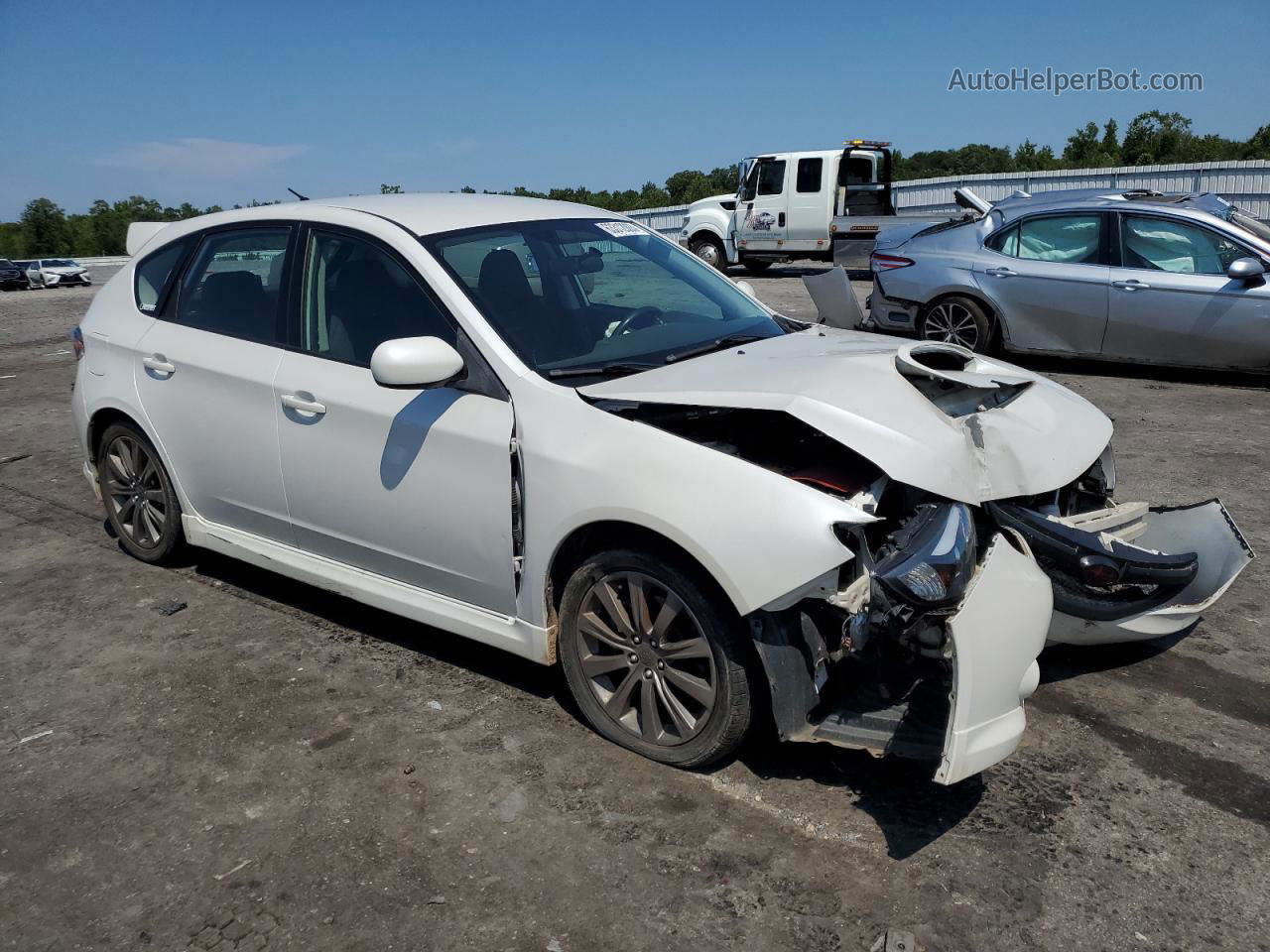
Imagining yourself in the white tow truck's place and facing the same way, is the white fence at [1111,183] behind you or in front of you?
behind

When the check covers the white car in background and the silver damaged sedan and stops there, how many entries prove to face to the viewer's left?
0

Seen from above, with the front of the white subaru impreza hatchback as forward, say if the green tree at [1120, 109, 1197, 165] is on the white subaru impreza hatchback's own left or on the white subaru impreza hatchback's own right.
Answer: on the white subaru impreza hatchback's own left

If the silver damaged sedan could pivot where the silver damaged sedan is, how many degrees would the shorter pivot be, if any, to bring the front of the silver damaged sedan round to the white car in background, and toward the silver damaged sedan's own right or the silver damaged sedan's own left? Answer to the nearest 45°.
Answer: approximately 135° to the silver damaged sedan's own left

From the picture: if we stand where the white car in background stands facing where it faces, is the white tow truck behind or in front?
in front

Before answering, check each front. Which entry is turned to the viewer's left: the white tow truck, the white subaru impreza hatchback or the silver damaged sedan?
the white tow truck

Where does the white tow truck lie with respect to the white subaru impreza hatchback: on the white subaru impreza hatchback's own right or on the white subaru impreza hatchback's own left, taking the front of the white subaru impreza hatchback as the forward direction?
on the white subaru impreza hatchback's own left

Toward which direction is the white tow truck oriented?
to the viewer's left

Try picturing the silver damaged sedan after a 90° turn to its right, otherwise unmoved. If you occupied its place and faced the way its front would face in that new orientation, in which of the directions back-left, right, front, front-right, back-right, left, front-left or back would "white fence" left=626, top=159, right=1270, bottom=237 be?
back

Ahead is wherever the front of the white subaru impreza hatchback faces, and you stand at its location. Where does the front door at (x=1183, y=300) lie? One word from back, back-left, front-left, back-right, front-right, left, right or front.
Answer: left

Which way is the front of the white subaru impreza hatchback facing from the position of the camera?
facing the viewer and to the right of the viewer

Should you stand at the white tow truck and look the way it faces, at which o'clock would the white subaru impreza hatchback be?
The white subaru impreza hatchback is roughly at 9 o'clock from the white tow truck.

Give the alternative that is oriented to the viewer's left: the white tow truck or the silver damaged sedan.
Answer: the white tow truck

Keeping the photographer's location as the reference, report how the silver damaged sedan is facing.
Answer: facing to the right of the viewer

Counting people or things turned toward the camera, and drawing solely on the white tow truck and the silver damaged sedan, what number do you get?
0

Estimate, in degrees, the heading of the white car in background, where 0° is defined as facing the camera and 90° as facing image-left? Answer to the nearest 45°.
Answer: approximately 315°
